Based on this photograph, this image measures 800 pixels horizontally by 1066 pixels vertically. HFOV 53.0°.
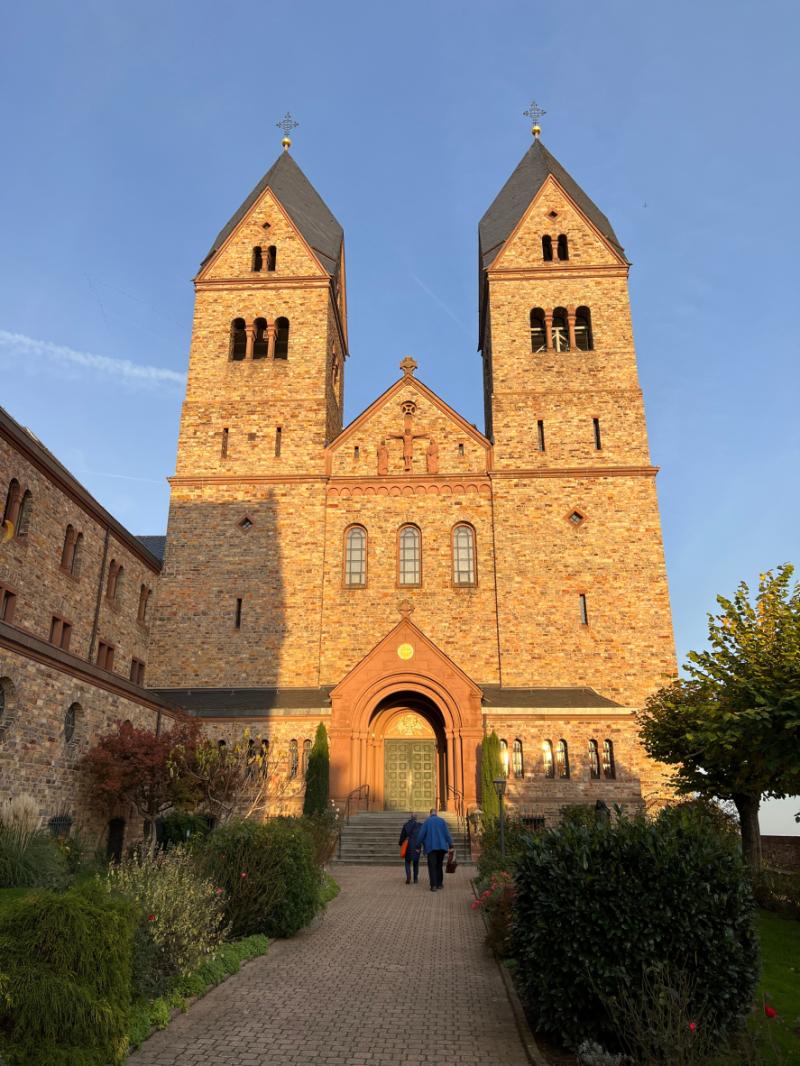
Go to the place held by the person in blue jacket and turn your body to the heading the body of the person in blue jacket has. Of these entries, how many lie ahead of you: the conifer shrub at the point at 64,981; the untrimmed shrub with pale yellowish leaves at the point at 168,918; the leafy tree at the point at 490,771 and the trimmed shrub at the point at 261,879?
1

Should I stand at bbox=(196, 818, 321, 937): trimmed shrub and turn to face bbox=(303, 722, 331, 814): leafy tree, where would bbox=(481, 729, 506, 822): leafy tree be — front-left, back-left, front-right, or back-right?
front-right

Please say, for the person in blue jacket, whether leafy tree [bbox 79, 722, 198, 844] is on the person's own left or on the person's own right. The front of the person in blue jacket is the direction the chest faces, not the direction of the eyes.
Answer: on the person's own left

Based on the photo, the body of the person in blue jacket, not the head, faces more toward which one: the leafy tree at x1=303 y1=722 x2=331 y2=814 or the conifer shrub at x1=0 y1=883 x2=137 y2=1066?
the leafy tree

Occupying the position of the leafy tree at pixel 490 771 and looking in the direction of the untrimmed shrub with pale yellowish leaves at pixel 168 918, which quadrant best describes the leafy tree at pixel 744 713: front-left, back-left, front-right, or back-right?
front-left

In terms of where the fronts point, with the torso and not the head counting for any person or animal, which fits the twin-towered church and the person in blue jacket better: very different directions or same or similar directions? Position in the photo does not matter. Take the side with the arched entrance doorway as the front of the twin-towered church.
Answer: very different directions

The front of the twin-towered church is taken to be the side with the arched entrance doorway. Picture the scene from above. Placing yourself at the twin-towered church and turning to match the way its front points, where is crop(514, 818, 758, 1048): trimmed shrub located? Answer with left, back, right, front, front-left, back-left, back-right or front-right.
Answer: front

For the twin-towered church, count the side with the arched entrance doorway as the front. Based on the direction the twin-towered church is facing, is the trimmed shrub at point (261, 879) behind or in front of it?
in front

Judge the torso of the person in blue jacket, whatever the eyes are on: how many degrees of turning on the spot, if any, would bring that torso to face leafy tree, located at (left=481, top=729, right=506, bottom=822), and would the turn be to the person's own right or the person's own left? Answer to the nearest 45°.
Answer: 0° — they already face it

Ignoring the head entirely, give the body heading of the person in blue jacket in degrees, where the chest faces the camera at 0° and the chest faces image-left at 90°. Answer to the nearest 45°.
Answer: approximately 180°

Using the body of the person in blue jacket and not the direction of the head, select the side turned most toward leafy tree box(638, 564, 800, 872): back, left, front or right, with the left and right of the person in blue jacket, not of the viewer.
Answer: right

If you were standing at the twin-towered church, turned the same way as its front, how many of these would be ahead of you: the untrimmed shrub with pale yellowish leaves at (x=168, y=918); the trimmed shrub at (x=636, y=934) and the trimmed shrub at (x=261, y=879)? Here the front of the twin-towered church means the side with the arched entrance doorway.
3

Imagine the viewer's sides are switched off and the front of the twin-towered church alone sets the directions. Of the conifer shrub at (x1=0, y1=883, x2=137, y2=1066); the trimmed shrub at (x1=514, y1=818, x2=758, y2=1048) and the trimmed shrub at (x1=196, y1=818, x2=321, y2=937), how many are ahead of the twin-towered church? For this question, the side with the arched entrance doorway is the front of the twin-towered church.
3

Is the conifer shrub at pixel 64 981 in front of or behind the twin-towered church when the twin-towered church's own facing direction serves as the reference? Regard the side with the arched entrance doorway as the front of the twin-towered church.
in front
